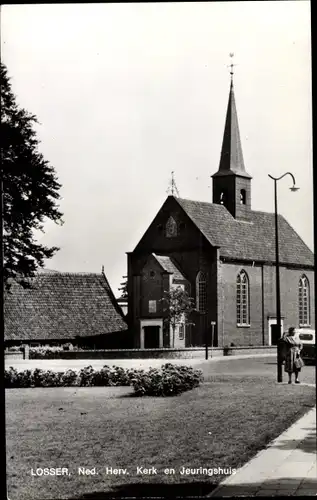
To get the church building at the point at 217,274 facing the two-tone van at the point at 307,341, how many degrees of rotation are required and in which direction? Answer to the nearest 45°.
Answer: approximately 90° to its left

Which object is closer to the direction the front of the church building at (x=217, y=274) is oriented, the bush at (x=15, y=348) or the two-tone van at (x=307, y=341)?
the bush

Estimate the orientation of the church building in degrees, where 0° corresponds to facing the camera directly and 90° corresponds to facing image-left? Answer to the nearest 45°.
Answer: approximately 45°

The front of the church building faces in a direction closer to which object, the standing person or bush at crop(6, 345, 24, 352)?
the bush

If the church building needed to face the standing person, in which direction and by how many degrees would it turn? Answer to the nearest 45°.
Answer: approximately 90° to its left

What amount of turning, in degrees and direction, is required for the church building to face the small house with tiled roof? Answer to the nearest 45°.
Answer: approximately 45° to its right

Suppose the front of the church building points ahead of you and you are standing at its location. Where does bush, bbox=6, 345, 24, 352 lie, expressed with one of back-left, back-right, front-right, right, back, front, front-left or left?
front-right
